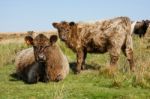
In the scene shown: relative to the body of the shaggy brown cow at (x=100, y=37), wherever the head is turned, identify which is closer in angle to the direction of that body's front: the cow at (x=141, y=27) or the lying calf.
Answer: the lying calf

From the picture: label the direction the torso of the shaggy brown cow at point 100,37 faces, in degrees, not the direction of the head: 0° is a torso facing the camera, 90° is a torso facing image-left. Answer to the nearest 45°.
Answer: approximately 90°

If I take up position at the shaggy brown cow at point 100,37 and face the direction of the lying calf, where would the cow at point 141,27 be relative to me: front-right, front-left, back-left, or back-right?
back-right

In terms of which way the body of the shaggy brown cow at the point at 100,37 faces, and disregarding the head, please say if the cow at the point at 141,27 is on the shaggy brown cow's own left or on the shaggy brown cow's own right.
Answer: on the shaggy brown cow's own right

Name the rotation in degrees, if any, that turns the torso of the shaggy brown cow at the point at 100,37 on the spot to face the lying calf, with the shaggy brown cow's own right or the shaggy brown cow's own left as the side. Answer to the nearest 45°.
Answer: approximately 45° to the shaggy brown cow's own left
